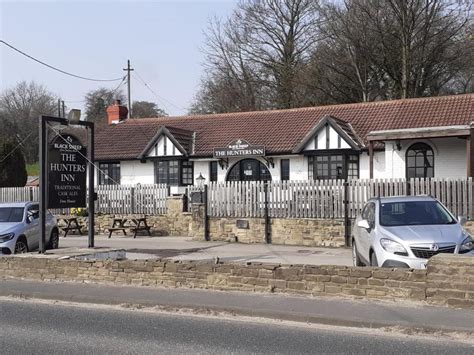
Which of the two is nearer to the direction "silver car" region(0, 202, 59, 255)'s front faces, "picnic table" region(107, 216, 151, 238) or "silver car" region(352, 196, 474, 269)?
the silver car

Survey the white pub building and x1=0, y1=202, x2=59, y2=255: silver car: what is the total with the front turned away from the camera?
0

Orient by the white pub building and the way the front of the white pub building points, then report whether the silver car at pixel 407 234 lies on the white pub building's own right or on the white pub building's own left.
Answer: on the white pub building's own left

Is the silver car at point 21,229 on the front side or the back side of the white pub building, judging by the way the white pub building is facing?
on the front side

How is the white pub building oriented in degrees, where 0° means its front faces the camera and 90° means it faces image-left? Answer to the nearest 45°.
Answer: approximately 45°

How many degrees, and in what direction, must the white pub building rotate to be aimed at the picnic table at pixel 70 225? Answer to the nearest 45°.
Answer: approximately 45° to its right

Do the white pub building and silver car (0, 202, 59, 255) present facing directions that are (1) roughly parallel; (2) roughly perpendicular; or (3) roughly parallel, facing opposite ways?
roughly parallel

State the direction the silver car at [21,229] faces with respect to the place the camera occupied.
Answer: facing the viewer and to the left of the viewer

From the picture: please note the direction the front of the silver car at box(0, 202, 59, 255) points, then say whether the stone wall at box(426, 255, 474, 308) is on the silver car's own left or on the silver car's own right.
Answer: on the silver car's own left

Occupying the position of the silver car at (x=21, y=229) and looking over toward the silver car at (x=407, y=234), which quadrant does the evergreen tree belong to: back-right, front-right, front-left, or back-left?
back-left

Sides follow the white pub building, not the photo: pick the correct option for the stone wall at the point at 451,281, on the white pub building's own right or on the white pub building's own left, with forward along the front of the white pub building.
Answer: on the white pub building's own left

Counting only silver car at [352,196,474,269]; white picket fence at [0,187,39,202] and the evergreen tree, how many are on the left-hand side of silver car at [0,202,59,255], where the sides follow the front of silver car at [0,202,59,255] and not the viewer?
1

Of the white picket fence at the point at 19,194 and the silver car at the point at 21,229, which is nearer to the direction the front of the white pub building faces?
the silver car
